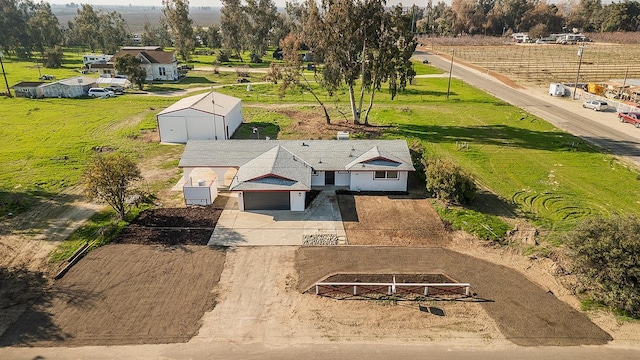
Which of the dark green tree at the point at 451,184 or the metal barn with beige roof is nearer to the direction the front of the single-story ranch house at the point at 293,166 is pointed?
the dark green tree

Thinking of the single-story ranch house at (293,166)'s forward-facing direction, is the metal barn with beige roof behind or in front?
behind

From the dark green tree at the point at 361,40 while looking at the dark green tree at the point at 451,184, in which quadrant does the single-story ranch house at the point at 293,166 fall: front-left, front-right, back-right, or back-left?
front-right

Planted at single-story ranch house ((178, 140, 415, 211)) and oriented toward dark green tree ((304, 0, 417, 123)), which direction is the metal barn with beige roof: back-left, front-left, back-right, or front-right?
front-left

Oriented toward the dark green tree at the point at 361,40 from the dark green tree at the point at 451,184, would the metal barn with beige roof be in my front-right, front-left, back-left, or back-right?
front-left

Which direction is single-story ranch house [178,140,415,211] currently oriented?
toward the camera

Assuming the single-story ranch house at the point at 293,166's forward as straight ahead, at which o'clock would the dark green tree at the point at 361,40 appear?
The dark green tree is roughly at 7 o'clock from the single-story ranch house.

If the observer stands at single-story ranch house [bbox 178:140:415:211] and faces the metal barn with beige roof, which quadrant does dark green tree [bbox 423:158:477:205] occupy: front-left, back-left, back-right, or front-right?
back-right

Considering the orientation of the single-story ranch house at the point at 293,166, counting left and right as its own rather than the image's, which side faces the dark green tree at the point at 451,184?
left
